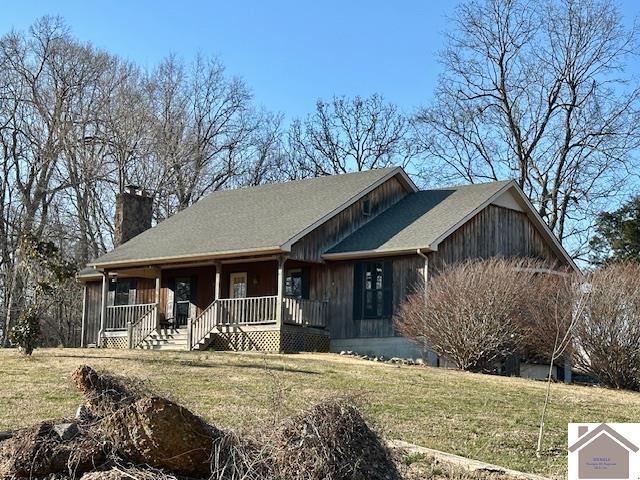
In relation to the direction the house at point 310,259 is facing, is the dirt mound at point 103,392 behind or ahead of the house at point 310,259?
ahead

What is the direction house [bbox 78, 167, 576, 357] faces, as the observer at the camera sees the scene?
facing the viewer and to the left of the viewer

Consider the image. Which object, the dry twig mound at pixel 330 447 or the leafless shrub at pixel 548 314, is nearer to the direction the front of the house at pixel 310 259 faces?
the dry twig mound

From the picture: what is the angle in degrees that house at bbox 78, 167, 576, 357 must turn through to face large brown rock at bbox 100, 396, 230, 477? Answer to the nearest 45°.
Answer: approximately 45° to its left

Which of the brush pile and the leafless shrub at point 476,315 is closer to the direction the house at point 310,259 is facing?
the brush pile

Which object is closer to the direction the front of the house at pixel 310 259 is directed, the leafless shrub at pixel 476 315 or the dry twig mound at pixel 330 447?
the dry twig mound

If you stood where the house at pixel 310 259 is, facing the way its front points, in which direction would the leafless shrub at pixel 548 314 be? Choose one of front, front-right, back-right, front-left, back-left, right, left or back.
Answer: left

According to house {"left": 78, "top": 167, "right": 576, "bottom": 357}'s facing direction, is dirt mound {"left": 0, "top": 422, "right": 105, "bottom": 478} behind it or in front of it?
in front

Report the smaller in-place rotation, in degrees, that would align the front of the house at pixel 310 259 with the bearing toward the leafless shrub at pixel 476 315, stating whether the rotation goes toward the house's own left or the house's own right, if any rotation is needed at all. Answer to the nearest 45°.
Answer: approximately 90° to the house's own left

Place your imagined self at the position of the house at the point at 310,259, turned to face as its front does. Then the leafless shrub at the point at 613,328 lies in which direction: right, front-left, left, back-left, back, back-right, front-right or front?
left
